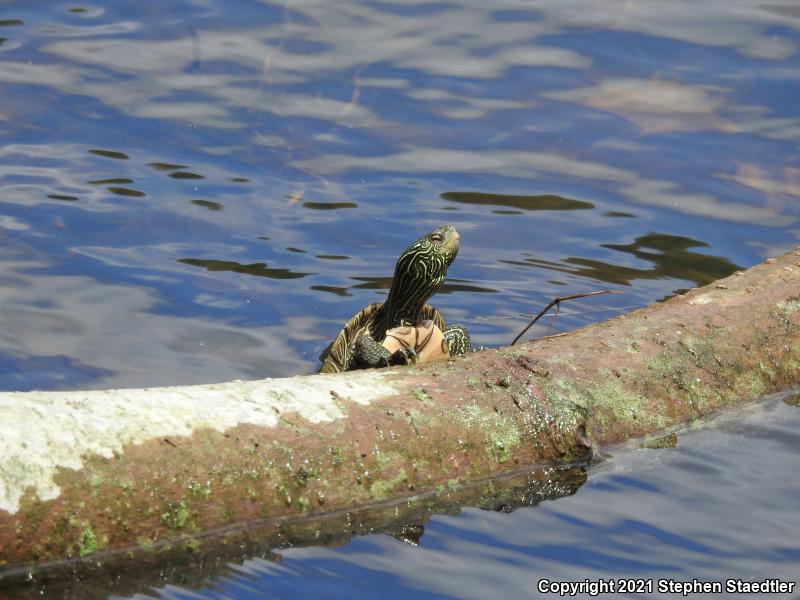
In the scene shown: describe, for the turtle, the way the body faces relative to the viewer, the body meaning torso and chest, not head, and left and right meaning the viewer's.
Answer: facing the viewer and to the right of the viewer
